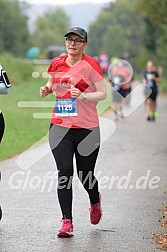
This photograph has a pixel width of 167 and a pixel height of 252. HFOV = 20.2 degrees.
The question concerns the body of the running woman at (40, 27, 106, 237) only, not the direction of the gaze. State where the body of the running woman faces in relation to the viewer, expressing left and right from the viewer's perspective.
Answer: facing the viewer and to the left of the viewer

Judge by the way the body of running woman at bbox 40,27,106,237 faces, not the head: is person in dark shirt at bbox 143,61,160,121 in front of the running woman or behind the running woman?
behind
